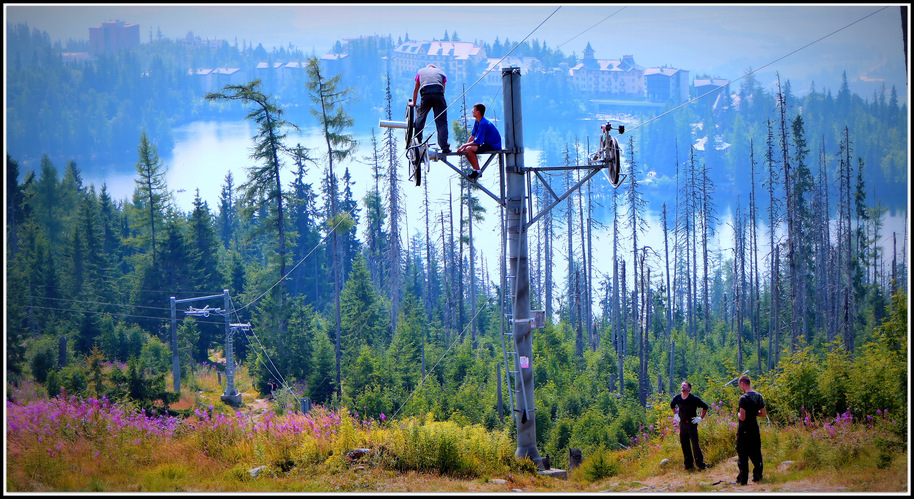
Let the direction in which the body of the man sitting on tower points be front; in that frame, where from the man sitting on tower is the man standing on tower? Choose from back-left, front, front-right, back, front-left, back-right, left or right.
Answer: front-right

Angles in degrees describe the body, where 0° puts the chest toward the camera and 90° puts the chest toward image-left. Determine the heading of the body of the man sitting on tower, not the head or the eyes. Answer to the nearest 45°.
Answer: approximately 90°
